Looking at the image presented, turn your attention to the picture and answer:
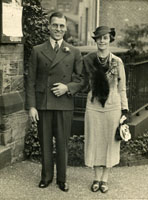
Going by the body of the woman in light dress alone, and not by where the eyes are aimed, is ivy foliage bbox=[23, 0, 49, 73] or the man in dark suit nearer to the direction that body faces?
the man in dark suit

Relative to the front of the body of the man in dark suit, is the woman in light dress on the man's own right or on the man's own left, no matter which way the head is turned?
on the man's own left

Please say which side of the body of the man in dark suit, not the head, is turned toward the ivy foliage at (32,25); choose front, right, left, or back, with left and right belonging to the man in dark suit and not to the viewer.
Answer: back

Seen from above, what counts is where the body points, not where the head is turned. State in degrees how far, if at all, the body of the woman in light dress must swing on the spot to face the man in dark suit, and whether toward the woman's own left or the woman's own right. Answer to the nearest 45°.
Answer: approximately 90° to the woman's own right

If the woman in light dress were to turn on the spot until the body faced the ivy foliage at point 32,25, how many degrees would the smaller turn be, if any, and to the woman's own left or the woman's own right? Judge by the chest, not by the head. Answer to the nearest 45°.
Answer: approximately 135° to the woman's own right

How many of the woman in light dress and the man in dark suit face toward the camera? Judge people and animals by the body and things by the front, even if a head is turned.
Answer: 2

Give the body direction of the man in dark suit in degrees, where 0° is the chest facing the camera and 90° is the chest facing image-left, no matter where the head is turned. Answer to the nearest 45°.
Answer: approximately 0°

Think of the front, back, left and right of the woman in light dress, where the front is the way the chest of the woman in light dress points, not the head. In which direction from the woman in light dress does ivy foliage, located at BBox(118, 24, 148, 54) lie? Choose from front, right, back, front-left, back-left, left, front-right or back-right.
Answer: back

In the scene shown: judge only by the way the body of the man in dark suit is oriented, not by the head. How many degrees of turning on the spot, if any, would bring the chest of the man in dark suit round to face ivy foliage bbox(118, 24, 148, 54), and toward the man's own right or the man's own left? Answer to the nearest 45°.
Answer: approximately 180°
